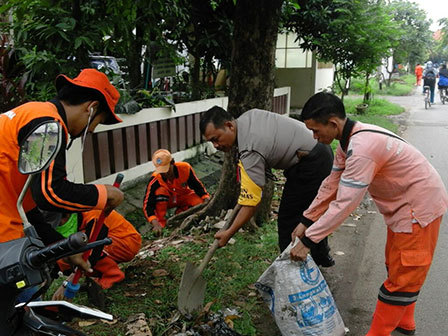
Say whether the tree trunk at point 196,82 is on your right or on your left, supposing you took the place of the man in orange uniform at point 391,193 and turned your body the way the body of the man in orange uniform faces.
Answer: on your right

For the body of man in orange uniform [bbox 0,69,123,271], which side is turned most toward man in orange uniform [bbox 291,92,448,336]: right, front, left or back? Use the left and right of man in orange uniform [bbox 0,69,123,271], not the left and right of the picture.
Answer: front

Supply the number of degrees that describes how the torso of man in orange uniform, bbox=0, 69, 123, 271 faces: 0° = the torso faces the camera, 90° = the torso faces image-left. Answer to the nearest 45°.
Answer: approximately 270°

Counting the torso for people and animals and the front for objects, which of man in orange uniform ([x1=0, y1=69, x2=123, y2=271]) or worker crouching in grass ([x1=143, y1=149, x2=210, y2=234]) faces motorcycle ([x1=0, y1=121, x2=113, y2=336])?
the worker crouching in grass

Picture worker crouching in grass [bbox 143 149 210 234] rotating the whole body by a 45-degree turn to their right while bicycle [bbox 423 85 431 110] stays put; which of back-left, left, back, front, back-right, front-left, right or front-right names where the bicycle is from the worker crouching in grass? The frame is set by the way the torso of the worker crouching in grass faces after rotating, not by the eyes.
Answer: back

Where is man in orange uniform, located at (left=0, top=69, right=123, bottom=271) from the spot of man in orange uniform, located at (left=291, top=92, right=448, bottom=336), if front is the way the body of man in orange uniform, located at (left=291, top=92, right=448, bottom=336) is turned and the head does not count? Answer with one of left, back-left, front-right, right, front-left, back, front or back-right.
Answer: front-left

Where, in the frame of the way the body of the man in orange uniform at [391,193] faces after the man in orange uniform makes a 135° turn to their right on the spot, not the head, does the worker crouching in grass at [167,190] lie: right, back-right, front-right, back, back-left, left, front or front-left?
left

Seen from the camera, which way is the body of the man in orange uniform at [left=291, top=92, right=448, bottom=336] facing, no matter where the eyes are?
to the viewer's left

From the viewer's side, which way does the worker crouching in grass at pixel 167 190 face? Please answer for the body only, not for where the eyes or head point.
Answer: toward the camera

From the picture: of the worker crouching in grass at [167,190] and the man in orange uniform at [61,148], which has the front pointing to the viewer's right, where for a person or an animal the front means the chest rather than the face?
the man in orange uniform

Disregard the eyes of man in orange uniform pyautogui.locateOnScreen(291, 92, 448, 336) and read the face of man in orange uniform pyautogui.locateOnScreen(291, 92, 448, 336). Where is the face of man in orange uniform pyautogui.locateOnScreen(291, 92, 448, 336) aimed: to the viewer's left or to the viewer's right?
to the viewer's left

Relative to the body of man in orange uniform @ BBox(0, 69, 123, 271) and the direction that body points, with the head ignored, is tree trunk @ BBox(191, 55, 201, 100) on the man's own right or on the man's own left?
on the man's own left

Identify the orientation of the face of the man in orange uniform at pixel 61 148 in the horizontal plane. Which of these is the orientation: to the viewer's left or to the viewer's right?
to the viewer's right

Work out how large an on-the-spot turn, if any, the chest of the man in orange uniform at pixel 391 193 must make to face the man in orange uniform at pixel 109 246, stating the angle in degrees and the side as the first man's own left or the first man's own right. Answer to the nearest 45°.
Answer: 0° — they already face them

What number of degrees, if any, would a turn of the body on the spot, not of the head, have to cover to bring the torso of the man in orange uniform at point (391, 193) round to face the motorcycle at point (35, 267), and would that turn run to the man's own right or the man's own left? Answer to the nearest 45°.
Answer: approximately 45° to the man's own left
